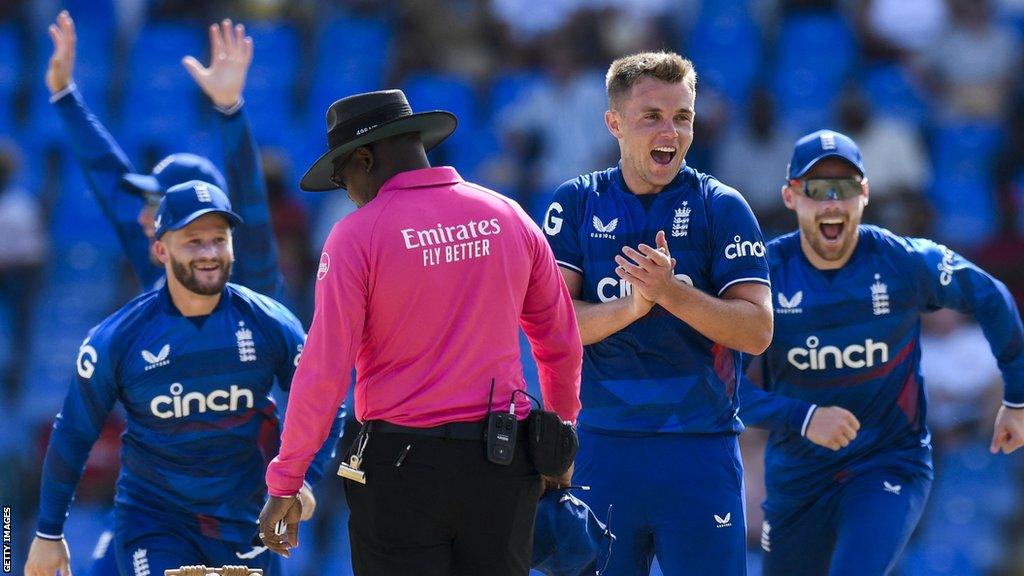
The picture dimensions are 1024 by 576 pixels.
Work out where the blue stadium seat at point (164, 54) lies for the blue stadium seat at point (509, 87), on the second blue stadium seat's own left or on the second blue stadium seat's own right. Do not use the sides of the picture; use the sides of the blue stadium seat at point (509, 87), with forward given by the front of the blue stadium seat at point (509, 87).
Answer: on the second blue stadium seat's own right

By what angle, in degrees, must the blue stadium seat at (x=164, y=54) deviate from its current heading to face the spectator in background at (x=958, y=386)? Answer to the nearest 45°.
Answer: approximately 45° to its left

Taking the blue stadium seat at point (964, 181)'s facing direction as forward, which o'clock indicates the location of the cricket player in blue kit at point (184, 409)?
The cricket player in blue kit is roughly at 1 o'clock from the blue stadium seat.

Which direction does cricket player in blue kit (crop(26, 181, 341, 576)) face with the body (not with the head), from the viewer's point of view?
toward the camera

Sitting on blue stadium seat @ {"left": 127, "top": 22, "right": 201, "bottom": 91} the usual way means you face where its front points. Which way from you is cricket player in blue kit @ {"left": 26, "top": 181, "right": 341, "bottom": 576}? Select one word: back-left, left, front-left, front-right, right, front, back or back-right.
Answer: front

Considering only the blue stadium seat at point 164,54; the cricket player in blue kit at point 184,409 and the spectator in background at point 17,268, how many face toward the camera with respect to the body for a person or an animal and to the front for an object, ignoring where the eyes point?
3

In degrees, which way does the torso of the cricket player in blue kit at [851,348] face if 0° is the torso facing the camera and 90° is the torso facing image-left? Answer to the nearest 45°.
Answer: approximately 0°

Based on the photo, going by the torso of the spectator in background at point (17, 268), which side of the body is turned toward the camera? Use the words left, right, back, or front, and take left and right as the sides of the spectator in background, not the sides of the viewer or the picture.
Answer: front

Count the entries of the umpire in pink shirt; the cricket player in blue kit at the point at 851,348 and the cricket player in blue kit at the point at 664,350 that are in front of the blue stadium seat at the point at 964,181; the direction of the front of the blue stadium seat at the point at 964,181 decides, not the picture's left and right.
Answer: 3

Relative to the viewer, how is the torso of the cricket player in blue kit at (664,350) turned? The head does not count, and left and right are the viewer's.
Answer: facing the viewer

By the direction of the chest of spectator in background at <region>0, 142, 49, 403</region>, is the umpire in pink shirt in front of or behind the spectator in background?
in front

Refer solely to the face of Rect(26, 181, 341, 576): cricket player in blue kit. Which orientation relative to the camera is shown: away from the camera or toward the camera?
toward the camera

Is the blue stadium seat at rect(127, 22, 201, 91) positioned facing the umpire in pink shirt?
yes

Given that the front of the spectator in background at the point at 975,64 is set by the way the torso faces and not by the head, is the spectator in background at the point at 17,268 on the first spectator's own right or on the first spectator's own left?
on the first spectator's own right

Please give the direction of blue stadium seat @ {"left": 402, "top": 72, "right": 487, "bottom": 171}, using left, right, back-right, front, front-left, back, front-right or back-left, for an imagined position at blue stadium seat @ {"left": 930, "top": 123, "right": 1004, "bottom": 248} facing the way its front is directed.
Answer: right

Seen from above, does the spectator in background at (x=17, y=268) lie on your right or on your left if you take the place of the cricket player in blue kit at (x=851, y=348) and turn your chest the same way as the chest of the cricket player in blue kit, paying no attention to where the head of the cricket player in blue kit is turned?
on your right

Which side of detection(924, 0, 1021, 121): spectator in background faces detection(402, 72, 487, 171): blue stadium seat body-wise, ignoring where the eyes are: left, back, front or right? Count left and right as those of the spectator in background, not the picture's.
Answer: right

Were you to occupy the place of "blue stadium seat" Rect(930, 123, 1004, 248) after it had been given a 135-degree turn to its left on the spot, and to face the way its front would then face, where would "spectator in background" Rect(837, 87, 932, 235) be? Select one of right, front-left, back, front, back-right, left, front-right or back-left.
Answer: back
